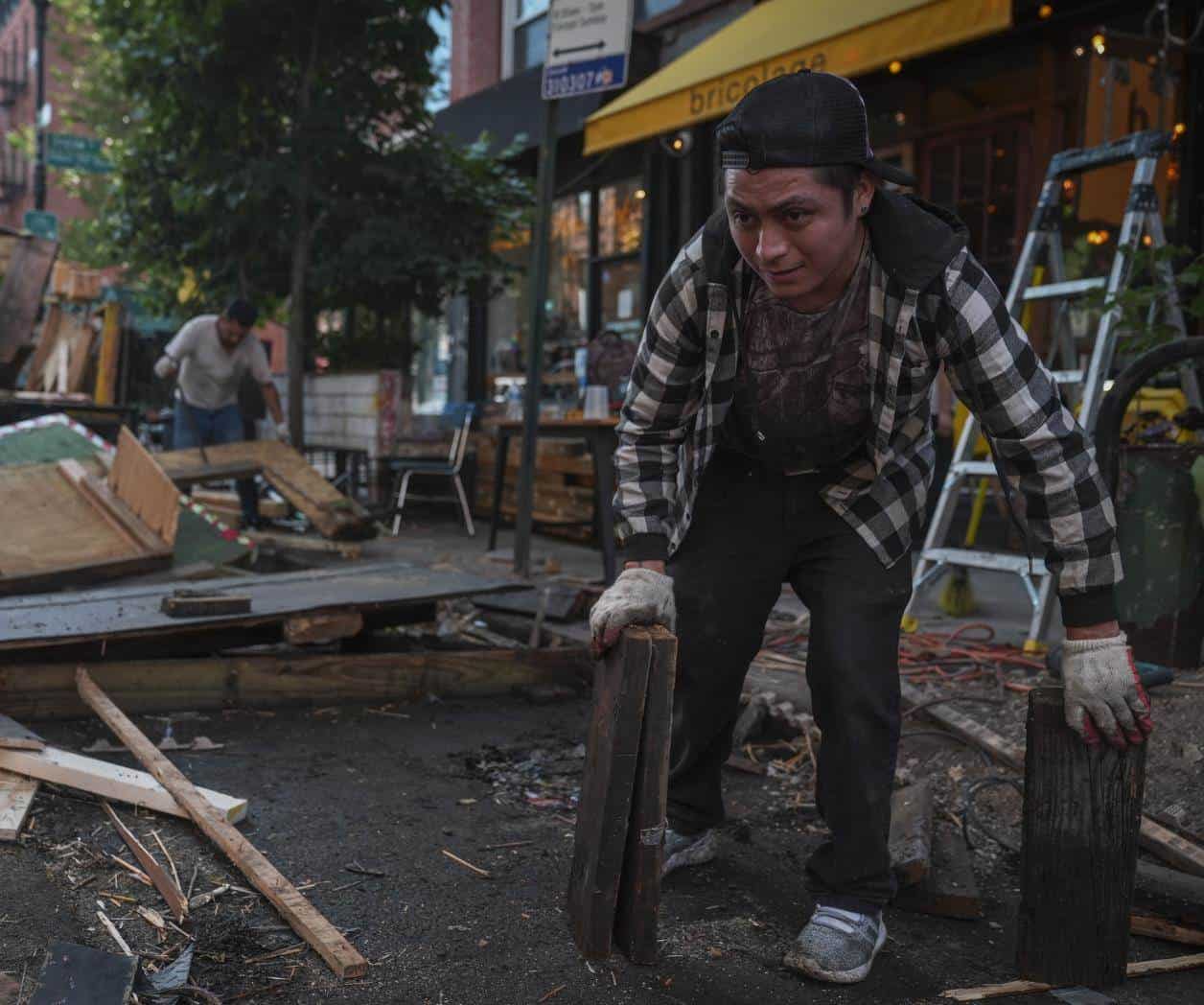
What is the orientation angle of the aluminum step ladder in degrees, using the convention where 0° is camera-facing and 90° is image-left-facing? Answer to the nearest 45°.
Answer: approximately 45°

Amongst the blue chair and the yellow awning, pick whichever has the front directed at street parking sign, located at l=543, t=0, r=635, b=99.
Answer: the yellow awning

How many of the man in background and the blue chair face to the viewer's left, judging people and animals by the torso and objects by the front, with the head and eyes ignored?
1

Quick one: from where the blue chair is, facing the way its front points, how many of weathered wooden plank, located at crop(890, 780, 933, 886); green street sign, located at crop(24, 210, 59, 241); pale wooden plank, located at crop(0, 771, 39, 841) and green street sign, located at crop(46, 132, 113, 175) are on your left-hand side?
2

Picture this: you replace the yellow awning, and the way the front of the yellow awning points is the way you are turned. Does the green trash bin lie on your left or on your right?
on your left

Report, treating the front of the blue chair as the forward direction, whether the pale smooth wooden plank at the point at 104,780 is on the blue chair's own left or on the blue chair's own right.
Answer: on the blue chair's own left

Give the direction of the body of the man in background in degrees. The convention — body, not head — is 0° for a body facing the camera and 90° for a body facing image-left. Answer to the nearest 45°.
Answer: approximately 315°

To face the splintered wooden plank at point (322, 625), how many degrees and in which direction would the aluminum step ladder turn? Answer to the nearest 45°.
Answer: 0° — it already faces it

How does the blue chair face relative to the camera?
to the viewer's left

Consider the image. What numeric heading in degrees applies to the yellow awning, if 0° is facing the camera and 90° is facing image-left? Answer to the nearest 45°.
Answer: approximately 45°
